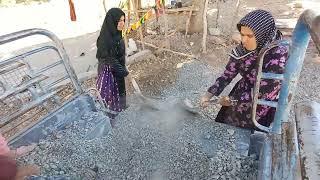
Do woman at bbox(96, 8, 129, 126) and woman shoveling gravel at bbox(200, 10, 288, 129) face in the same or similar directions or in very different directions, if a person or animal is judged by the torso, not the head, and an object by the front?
very different directions

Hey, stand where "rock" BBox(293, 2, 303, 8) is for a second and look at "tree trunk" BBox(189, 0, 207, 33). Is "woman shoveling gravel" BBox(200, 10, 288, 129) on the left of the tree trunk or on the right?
left

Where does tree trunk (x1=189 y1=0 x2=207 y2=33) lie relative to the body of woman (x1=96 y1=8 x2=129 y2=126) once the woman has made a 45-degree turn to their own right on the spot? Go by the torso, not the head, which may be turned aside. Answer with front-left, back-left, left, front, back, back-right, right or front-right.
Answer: left

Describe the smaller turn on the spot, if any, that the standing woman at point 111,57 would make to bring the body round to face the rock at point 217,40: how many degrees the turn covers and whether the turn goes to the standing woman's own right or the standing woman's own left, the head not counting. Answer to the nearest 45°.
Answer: approximately 45° to the standing woman's own left

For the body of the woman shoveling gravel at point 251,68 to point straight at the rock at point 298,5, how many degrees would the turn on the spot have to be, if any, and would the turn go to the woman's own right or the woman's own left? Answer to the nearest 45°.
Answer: approximately 135° to the woman's own right

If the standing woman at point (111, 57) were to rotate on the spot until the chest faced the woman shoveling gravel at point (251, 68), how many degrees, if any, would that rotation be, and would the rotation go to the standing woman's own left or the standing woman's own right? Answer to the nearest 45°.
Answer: approximately 45° to the standing woman's own right

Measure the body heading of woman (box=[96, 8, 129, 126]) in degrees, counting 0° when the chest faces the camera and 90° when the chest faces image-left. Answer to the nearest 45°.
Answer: approximately 270°

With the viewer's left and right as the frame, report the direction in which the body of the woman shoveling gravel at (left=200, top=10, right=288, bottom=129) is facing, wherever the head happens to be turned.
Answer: facing the viewer and to the left of the viewer

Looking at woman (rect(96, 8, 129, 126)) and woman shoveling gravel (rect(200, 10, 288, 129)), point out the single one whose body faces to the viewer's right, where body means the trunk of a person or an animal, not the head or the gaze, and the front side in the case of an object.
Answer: woman (rect(96, 8, 129, 126))

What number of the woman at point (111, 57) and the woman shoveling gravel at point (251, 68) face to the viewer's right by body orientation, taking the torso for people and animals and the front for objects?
1
